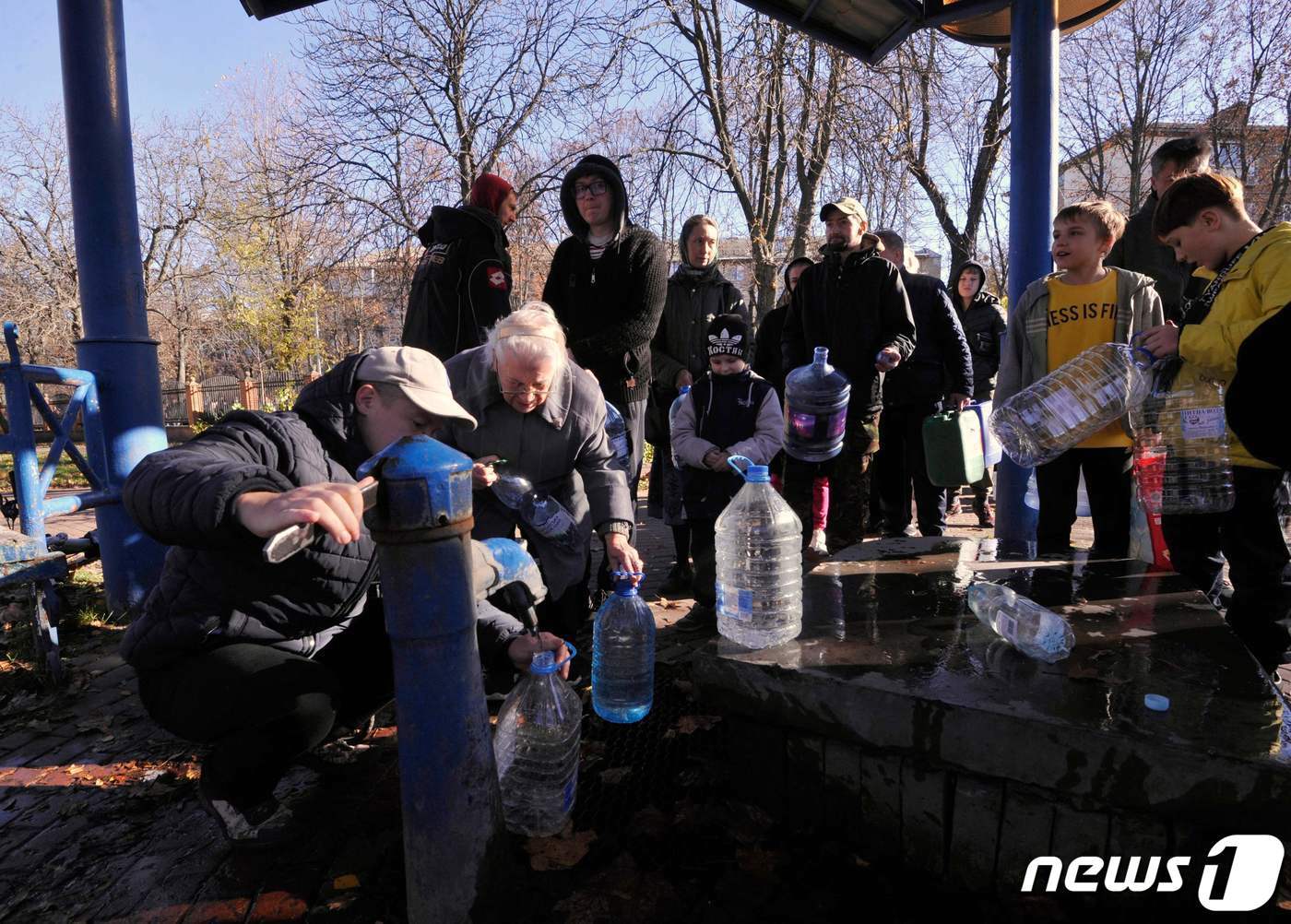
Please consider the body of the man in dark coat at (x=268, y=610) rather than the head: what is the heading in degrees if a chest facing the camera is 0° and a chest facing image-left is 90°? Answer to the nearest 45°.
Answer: approximately 270°

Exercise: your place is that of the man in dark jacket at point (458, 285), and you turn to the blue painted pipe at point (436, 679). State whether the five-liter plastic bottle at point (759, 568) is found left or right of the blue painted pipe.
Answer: left

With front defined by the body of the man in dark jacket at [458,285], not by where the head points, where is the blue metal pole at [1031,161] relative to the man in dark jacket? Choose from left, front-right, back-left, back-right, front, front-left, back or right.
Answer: front-right

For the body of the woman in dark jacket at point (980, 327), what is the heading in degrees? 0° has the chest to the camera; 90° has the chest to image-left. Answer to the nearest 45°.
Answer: approximately 0°

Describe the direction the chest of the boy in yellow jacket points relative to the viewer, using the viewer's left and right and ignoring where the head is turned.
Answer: facing to the left of the viewer

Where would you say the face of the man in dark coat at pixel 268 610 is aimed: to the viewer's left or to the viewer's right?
to the viewer's right

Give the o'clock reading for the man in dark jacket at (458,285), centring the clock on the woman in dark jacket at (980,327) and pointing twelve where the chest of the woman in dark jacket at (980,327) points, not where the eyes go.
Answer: the man in dark jacket at (458,285) is roughly at 1 o'clock from the woman in dark jacket at (980,327).

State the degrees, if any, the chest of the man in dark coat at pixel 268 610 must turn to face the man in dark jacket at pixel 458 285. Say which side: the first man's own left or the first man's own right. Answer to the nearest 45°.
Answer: approximately 45° to the first man's own left
